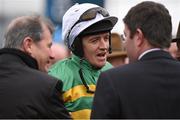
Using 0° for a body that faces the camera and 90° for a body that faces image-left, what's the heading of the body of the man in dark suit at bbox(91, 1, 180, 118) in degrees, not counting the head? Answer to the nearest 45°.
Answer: approximately 135°

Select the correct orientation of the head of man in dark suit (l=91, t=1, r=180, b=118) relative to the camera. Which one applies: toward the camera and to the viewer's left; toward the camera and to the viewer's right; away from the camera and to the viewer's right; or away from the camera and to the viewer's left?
away from the camera and to the viewer's left

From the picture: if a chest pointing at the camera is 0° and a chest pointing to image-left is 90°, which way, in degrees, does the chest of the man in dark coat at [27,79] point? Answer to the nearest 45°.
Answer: approximately 225°

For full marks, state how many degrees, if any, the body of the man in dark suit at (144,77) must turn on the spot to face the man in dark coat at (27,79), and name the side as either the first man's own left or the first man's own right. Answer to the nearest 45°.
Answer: approximately 45° to the first man's own left
